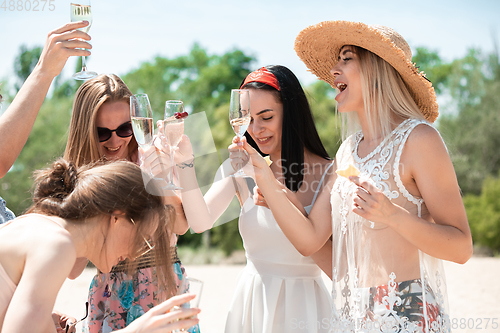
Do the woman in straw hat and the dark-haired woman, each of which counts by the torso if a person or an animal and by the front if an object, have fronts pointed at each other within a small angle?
no

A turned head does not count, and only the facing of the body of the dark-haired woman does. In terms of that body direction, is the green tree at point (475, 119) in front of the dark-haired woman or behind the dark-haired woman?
behind

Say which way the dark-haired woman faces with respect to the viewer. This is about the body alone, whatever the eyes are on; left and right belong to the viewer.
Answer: facing the viewer and to the left of the viewer

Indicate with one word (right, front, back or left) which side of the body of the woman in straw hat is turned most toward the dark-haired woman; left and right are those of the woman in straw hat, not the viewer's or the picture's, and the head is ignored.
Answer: right

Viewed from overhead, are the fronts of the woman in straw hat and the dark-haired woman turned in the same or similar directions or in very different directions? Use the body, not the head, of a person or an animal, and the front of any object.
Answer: same or similar directions

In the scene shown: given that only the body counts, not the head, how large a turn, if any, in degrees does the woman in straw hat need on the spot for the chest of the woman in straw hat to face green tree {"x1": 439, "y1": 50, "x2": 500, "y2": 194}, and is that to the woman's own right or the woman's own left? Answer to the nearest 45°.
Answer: approximately 135° to the woman's own right

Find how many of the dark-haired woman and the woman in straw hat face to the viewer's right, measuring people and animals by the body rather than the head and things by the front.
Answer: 0

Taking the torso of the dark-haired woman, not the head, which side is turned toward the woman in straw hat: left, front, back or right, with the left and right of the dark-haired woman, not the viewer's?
left

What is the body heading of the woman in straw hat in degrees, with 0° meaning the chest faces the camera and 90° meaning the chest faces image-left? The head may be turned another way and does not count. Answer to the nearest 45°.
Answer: approximately 45°
